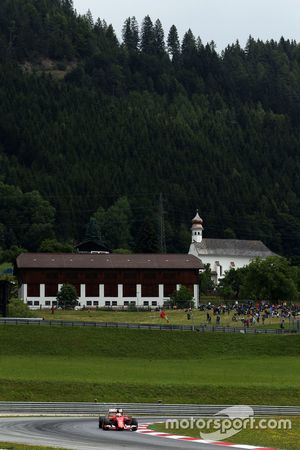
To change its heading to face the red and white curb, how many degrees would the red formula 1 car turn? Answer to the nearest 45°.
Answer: approximately 45° to its left

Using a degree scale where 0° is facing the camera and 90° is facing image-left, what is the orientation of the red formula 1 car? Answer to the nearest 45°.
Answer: approximately 0°
